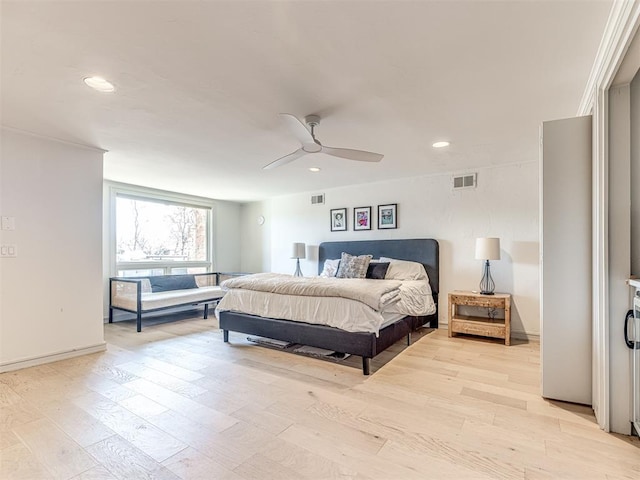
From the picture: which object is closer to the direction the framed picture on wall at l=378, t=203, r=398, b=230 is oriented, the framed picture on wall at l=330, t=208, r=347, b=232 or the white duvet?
the white duvet

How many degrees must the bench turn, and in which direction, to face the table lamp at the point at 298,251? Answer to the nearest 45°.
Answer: approximately 45° to its left

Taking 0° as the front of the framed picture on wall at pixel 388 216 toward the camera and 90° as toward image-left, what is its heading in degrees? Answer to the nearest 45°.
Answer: approximately 45°

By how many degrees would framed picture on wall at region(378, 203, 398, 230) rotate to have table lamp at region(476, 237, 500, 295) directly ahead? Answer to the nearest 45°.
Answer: approximately 90° to its left

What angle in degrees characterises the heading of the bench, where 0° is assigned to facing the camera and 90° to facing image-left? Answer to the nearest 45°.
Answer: approximately 315°
